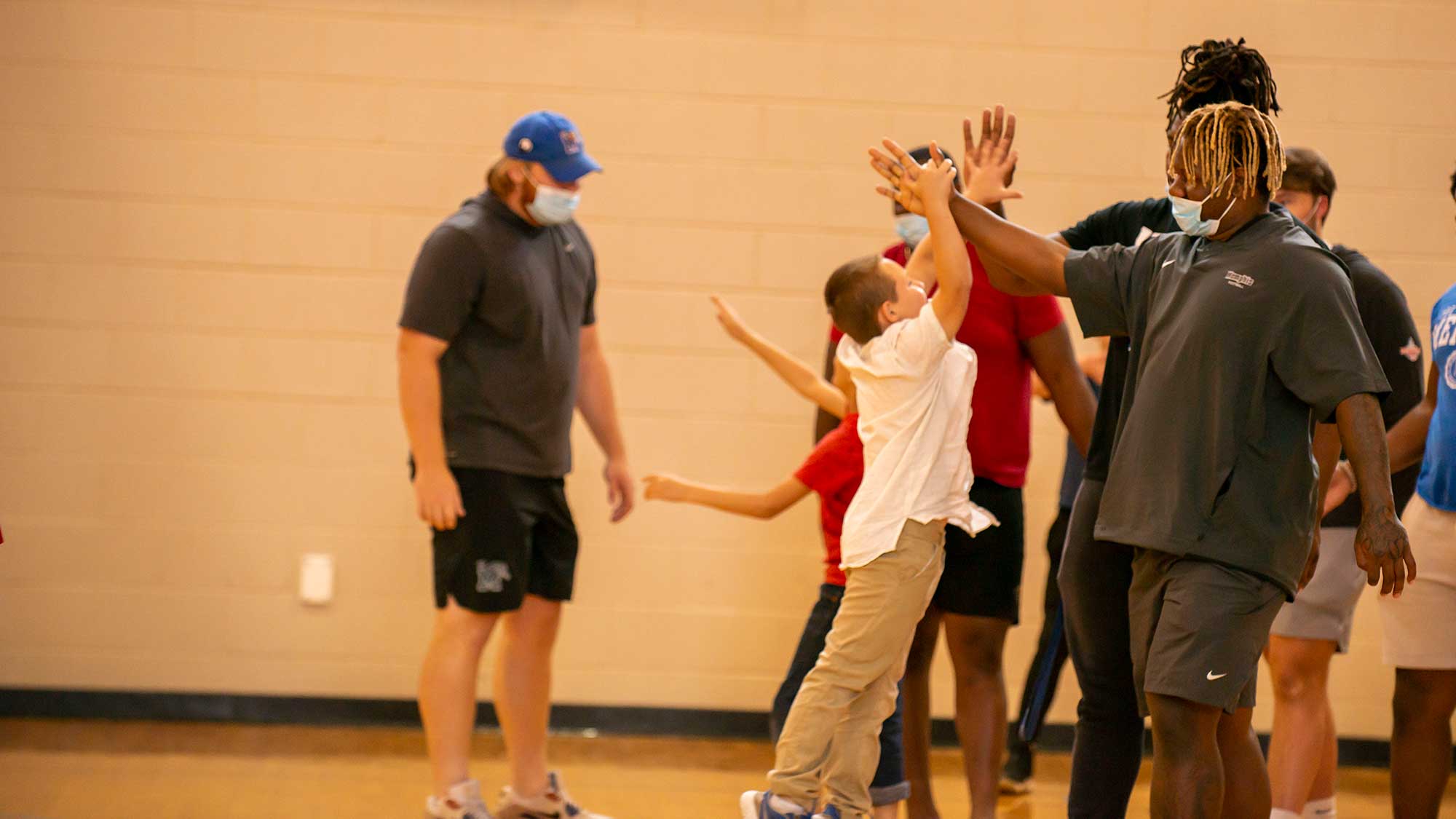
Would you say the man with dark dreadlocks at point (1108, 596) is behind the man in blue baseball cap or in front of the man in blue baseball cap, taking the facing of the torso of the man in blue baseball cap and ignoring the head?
in front

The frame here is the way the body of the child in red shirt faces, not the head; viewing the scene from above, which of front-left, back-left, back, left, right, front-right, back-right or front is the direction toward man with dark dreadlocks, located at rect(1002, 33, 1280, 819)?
back-left

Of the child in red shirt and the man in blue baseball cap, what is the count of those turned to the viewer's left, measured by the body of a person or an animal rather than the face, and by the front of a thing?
1

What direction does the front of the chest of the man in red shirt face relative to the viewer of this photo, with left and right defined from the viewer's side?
facing the viewer and to the left of the viewer

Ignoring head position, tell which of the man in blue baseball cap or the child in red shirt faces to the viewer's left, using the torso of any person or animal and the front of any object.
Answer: the child in red shirt

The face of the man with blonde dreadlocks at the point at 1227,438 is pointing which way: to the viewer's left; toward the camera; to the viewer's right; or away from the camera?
to the viewer's left

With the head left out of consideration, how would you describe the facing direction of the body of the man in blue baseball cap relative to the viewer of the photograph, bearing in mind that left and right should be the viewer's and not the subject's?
facing the viewer and to the right of the viewer

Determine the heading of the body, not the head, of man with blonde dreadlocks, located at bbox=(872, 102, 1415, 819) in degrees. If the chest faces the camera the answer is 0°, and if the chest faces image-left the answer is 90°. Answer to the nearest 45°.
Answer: approximately 45°

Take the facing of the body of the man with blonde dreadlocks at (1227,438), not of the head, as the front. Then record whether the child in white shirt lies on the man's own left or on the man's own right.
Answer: on the man's own right

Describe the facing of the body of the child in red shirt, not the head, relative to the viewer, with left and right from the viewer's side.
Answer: facing to the left of the viewer

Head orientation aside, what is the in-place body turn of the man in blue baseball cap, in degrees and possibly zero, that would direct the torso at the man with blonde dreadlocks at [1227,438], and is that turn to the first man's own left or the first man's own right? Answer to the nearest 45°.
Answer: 0° — they already face them

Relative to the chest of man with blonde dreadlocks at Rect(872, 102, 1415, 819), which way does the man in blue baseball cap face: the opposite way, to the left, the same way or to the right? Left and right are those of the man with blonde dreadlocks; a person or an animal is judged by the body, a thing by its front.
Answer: to the left
